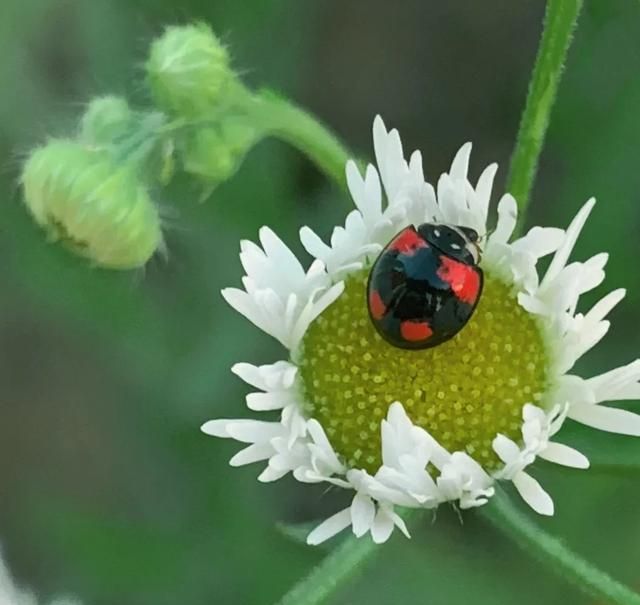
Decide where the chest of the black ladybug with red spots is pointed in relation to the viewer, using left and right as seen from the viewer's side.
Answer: facing away from the viewer and to the right of the viewer
